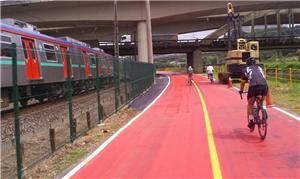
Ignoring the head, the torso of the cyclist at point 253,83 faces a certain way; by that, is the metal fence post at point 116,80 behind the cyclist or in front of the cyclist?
in front

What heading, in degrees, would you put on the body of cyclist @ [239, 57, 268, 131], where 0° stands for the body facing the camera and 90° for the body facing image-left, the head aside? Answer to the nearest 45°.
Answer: approximately 135°

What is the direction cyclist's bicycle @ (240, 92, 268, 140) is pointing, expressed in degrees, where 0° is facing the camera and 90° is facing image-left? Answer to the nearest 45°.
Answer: approximately 135°
